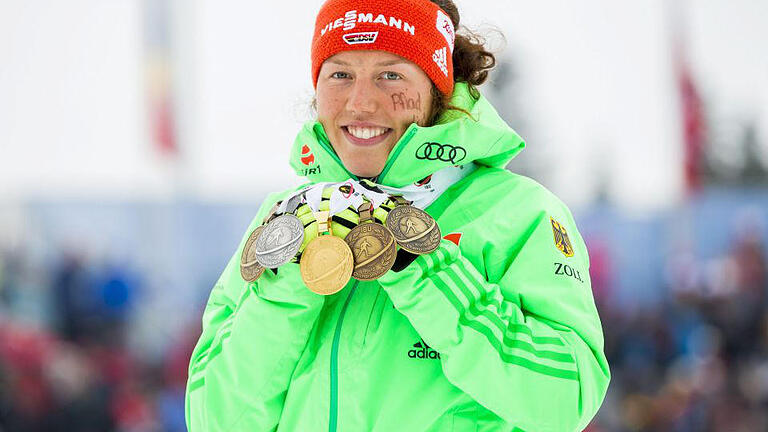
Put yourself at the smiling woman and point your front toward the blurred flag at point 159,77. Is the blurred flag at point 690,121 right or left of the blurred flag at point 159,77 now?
right

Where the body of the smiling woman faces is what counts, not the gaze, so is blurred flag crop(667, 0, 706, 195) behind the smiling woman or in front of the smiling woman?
behind

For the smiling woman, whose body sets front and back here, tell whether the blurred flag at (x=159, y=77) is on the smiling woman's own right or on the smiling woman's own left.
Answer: on the smiling woman's own right

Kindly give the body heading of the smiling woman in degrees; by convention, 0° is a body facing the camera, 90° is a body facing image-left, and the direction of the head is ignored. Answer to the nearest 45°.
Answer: approximately 45°
